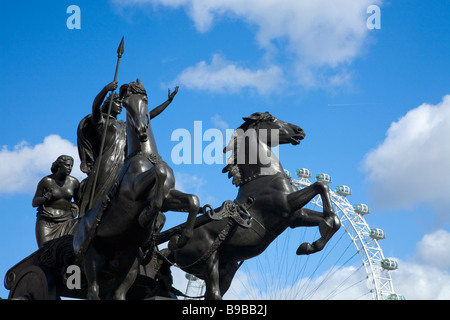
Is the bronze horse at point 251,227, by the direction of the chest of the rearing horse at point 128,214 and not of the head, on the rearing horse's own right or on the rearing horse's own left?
on the rearing horse's own left

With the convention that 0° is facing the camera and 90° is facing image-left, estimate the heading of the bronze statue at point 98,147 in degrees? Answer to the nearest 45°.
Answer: approximately 315°

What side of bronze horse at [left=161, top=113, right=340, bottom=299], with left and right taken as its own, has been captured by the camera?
right

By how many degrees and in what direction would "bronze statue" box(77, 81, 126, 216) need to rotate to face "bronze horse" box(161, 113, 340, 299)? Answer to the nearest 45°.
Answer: approximately 45° to its left

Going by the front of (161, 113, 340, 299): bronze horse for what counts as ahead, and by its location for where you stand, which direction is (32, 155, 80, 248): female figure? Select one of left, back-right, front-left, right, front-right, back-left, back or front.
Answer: back

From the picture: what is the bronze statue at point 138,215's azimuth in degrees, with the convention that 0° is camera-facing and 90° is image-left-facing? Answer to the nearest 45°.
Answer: approximately 315°

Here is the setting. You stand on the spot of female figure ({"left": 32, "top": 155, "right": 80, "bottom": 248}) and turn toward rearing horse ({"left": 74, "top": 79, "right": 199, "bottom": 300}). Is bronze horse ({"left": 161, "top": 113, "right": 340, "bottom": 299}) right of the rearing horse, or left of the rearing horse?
left

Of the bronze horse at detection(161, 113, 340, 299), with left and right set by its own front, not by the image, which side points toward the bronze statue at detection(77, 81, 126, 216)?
back
